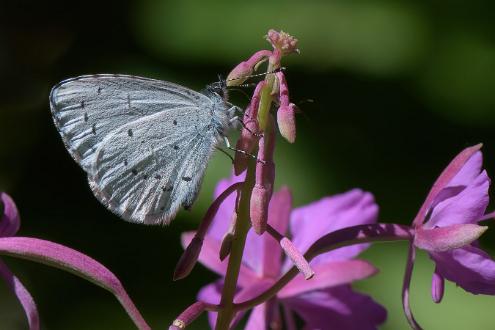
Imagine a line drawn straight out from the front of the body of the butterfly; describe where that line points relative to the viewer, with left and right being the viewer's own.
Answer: facing to the right of the viewer

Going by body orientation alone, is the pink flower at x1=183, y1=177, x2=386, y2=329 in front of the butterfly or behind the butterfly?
in front
